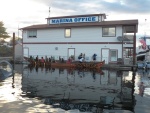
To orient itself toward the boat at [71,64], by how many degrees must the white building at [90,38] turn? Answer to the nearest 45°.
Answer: approximately 45° to its right

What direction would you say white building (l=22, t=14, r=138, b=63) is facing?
toward the camera
